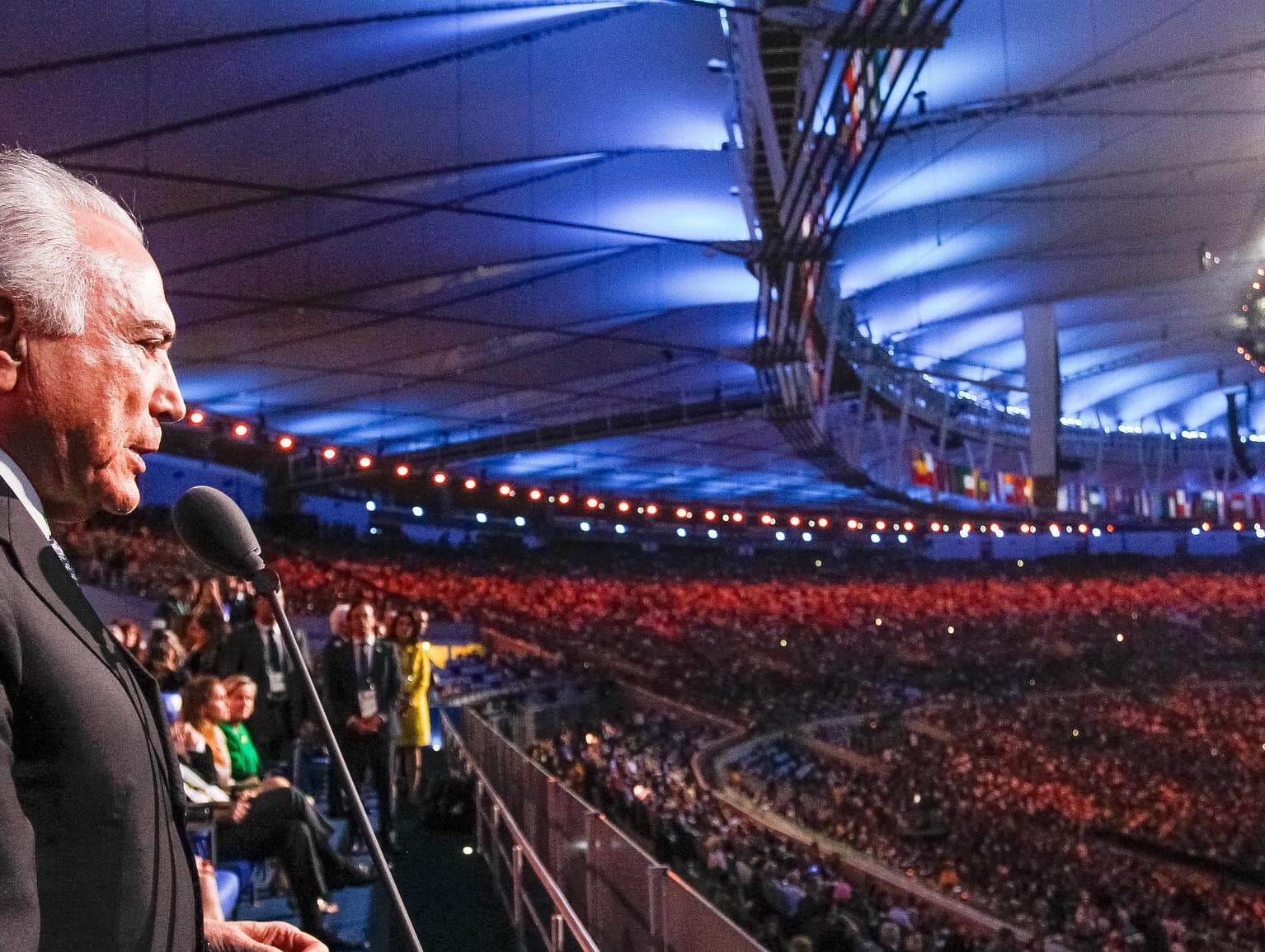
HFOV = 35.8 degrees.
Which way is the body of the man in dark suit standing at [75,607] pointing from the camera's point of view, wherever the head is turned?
to the viewer's right

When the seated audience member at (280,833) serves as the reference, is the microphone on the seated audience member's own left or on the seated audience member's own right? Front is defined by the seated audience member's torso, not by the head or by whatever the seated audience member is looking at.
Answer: on the seated audience member's own right

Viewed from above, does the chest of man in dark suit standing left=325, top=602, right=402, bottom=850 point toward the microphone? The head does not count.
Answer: yes

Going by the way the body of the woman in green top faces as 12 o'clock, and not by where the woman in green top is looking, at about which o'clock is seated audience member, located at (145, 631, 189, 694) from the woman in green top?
The seated audience member is roughly at 7 o'clock from the woman in green top.

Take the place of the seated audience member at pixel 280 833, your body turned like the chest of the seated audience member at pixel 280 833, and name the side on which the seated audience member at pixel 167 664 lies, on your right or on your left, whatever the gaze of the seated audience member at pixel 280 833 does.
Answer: on your left

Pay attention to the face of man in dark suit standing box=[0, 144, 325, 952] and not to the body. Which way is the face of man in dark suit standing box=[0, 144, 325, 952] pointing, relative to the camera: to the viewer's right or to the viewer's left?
to the viewer's right

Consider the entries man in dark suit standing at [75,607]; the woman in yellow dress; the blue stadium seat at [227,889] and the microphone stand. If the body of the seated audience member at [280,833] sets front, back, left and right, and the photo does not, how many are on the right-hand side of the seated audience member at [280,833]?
3

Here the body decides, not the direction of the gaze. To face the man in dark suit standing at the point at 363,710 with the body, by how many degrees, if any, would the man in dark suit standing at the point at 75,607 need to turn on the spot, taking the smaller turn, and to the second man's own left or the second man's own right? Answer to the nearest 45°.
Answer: approximately 90° to the second man's own left

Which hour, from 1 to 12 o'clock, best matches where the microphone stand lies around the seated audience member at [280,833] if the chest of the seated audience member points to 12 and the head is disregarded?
The microphone stand is roughly at 3 o'clock from the seated audience member.

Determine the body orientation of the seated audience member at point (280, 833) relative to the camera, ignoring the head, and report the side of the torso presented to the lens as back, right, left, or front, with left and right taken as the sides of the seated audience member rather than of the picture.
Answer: right
